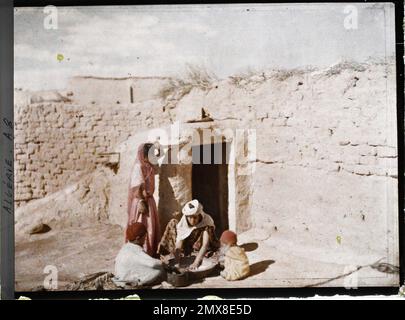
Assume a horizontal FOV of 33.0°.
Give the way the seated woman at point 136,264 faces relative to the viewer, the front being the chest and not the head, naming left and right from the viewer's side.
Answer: facing away from the viewer and to the right of the viewer

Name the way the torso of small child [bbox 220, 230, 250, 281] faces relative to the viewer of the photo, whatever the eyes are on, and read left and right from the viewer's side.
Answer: facing away from the viewer and to the left of the viewer

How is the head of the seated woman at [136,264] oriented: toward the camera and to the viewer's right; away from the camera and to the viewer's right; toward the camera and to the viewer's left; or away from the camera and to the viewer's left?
away from the camera and to the viewer's right

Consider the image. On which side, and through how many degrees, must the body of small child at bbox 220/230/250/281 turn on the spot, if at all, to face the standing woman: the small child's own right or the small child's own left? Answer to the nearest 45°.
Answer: approximately 45° to the small child's own left

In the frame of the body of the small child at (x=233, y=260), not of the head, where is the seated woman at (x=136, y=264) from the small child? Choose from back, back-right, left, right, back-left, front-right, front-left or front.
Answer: front-left
